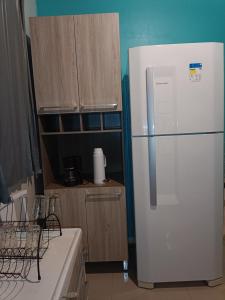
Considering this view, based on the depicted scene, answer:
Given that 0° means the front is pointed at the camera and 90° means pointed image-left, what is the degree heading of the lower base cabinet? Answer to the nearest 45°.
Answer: approximately 0°

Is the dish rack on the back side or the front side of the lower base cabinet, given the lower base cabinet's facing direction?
on the front side

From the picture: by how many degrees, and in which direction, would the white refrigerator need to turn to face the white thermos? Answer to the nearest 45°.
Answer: approximately 90° to its right

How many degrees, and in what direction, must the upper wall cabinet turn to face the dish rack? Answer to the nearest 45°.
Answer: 0° — it already faces it

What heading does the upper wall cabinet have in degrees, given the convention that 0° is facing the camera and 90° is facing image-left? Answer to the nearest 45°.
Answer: approximately 0°

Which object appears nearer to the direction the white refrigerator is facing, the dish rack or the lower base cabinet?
the dish rack
